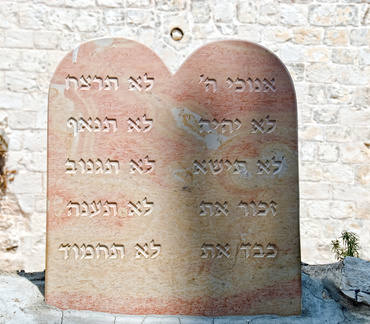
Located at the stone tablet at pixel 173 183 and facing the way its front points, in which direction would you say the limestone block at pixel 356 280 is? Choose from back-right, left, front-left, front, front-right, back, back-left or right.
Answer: left

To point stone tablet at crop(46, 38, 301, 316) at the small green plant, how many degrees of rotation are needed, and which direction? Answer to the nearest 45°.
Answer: approximately 135° to its left

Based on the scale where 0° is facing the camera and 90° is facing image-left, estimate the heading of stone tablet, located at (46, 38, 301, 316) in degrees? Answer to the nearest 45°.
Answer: approximately 0°
